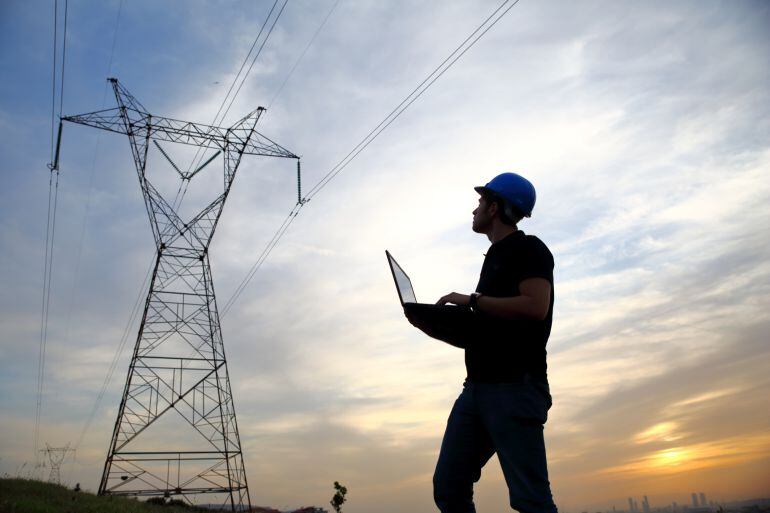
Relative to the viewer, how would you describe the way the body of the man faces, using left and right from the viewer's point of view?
facing to the left of the viewer

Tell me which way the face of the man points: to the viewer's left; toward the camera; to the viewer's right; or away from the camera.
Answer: to the viewer's left
